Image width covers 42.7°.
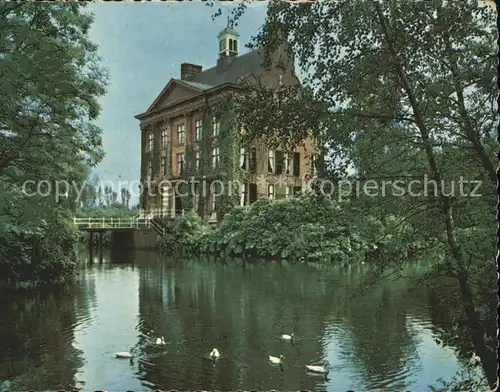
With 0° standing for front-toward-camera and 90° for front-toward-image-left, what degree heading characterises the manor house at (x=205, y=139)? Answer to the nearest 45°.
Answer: approximately 45°
